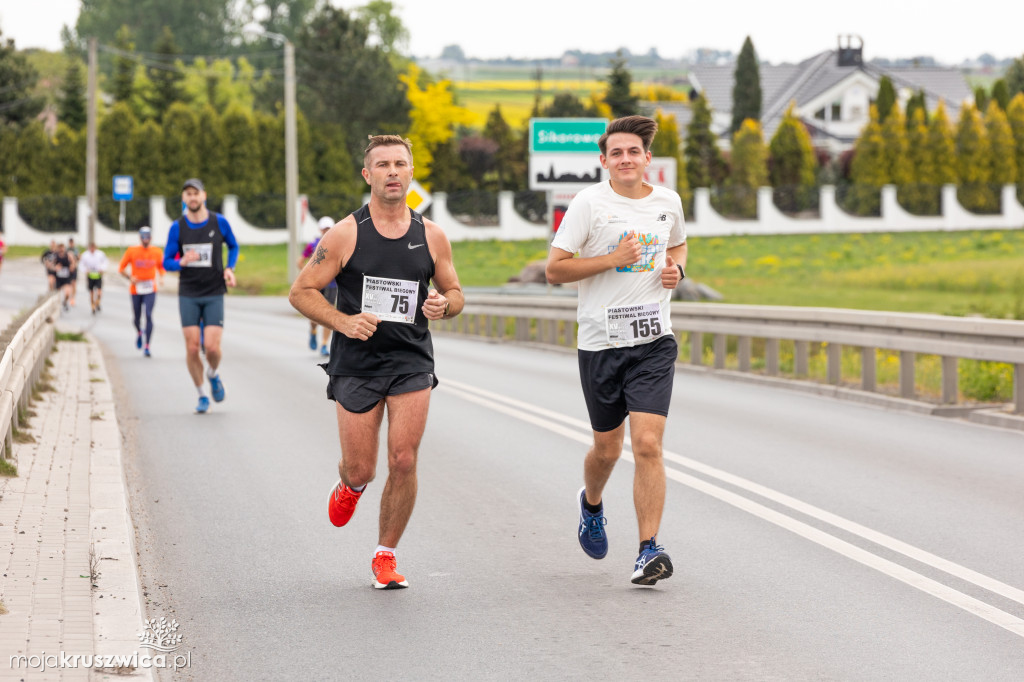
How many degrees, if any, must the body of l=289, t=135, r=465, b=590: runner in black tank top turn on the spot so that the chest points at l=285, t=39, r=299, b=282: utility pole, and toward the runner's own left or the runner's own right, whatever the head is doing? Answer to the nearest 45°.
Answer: approximately 180°

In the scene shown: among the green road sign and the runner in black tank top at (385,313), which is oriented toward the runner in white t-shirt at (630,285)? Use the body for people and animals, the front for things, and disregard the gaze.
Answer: the green road sign

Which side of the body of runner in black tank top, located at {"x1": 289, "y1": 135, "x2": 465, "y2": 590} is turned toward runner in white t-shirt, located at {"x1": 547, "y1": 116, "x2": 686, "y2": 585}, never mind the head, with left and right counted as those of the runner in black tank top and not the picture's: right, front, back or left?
left

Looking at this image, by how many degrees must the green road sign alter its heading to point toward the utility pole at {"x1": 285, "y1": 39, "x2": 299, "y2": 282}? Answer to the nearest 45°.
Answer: approximately 135° to its right

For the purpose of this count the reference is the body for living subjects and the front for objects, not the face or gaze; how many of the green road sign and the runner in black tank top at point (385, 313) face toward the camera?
2

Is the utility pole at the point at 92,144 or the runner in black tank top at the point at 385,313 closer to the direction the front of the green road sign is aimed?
the runner in black tank top

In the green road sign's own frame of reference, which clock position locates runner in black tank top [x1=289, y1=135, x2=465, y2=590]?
The runner in black tank top is roughly at 12 o'clock from the green road sign.

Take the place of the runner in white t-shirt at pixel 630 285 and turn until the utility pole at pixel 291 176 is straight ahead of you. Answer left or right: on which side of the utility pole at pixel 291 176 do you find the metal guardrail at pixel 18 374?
left

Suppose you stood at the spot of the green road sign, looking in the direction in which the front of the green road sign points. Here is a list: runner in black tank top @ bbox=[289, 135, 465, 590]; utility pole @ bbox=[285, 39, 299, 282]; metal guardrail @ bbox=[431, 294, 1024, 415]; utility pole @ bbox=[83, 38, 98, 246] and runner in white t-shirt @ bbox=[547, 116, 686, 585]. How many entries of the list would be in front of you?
3

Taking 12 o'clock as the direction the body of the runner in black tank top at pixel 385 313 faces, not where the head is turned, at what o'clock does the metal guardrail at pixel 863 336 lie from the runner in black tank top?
The metal guardrail is roughly at 7 o'clock from the runner in black tank top.

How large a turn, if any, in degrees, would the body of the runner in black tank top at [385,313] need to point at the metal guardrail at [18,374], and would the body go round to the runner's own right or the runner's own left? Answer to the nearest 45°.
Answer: approximately 135° to the runner's own right

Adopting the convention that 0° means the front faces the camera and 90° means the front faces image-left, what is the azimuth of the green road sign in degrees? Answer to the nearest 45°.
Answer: approximately 0°
